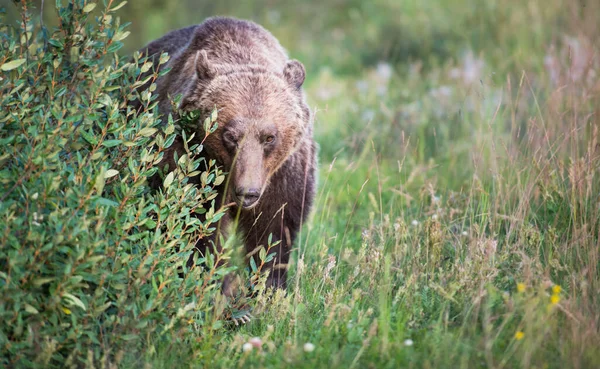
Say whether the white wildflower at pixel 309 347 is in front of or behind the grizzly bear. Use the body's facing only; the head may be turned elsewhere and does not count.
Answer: in front

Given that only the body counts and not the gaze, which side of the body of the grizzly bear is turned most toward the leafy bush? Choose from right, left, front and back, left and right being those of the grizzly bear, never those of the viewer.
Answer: right

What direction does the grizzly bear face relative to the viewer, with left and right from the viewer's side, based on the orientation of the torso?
facing the viewer and to the right of the viewer

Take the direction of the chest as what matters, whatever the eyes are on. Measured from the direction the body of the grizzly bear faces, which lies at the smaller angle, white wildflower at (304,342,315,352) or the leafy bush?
the white wildflower

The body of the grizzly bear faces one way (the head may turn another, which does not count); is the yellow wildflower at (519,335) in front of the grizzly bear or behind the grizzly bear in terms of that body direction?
in front

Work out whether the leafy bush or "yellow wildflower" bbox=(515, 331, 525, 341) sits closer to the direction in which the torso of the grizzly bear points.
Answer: the yellow wildflower

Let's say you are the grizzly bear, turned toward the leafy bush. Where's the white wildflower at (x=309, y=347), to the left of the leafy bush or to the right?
left
